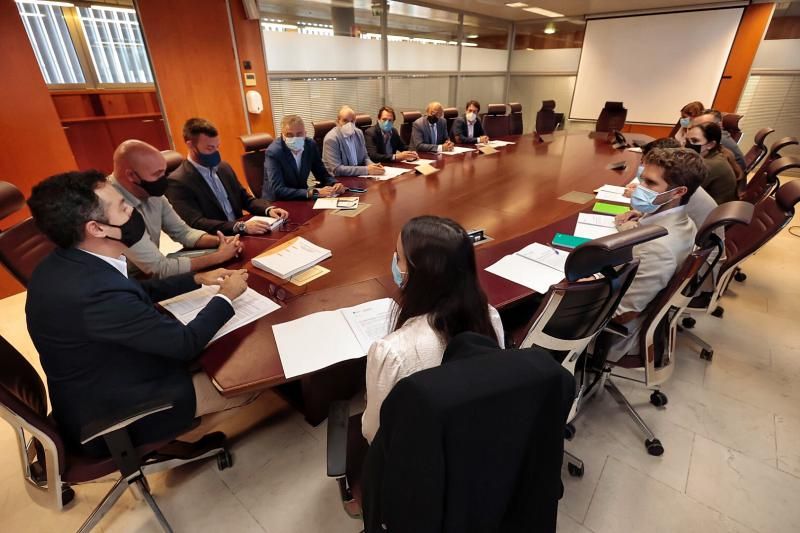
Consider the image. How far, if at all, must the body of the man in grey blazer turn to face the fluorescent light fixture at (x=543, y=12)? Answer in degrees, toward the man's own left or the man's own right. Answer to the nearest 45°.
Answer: approximately 90° to the man's own left

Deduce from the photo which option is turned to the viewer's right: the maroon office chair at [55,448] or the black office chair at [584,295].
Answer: the maroon office chair at [55,448]

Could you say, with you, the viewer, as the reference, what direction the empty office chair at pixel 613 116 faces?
facing the viewer and to the left of the viewer

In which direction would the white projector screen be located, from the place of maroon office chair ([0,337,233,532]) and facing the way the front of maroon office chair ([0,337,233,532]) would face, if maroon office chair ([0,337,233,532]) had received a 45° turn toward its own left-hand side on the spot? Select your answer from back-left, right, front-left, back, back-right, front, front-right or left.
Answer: front-right

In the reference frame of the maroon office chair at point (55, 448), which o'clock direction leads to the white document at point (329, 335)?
The white document is roughly at 1 o'clock from the maroon office chair.

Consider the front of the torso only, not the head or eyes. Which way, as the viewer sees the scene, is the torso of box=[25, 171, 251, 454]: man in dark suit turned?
to the viewer's right

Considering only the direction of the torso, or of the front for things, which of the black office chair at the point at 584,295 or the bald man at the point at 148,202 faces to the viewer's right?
the bald man

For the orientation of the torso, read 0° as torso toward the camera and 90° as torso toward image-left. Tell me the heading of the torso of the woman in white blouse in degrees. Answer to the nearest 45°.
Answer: approximately 135°

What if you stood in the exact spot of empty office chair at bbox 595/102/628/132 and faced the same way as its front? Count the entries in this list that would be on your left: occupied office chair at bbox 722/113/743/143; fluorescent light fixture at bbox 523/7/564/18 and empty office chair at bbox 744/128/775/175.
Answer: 2

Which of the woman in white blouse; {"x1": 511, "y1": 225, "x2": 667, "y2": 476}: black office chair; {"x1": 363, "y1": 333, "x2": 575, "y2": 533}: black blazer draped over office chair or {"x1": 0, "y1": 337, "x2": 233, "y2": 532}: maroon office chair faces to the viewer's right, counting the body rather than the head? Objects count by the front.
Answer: {"x1": 0, "y1": 337, "x2": 233, "y2": 532}: maroon office chair

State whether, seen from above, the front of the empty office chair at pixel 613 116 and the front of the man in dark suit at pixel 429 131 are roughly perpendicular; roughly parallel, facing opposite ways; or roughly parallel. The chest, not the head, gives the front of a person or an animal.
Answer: roughly perpendicular

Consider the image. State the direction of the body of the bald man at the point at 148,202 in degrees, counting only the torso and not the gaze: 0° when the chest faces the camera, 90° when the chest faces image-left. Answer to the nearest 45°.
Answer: approximately 270°

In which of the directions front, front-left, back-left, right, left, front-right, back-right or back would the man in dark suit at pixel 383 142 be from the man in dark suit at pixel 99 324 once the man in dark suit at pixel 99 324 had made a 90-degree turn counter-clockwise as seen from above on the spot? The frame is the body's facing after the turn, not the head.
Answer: front-right

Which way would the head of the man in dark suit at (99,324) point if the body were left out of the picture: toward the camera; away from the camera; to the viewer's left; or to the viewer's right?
to the viewer's right

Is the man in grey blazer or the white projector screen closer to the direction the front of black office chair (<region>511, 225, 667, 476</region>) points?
the man in grey blazer

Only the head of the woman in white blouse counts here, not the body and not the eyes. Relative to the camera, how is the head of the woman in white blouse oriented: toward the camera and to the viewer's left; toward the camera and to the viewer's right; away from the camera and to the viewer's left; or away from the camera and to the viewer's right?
away from the camera and to the viewer's left

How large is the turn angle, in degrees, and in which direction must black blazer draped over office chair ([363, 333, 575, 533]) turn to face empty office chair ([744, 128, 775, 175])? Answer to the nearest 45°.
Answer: approximately 90° to its right

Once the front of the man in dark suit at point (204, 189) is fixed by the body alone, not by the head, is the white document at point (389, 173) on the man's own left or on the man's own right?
on the man's own left

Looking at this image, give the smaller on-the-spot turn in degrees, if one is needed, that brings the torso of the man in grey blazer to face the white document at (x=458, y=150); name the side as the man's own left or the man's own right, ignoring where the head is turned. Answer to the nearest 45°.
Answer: approximately 90° to the man's own left
